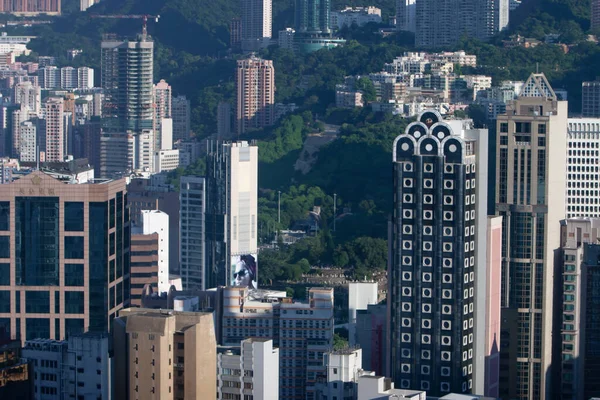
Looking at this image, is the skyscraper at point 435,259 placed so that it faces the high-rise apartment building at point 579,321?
no

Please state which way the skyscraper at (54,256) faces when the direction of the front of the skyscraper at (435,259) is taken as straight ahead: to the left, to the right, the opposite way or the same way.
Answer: the same way

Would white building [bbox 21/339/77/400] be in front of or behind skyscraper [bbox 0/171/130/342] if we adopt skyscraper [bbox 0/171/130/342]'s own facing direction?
in front

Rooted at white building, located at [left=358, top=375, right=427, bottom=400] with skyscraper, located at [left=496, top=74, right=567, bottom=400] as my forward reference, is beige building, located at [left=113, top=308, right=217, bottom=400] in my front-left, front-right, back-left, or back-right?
back-left

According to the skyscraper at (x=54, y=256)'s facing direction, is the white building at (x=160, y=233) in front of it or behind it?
behind

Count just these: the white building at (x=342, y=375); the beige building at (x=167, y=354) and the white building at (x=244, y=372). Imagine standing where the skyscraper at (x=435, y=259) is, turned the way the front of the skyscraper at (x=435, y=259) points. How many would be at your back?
0

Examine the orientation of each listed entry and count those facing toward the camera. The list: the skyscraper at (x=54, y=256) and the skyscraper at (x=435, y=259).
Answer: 2

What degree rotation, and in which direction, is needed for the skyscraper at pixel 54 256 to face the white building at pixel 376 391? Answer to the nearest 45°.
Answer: approximately 45° to its left

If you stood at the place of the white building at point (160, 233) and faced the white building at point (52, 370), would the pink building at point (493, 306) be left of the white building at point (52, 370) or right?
left

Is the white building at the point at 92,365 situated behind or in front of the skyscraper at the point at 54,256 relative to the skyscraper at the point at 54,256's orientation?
in front

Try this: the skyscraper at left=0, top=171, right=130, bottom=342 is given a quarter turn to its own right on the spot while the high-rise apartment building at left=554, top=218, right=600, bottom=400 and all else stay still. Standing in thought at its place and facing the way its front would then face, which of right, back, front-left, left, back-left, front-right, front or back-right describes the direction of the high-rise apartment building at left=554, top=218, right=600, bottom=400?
back

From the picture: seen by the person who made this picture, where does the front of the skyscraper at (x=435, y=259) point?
facing the viewer

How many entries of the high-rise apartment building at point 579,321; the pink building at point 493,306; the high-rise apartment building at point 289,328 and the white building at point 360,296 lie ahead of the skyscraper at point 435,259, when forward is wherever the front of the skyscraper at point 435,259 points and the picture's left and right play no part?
0

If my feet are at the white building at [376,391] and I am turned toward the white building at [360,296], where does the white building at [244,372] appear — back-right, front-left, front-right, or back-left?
front-left

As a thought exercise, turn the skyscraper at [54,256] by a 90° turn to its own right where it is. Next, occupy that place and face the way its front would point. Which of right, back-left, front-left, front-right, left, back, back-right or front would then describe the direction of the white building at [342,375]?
back-left

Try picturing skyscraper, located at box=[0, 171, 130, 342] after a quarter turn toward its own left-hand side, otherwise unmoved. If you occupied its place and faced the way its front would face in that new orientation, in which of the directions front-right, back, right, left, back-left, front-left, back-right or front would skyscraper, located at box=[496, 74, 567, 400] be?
front
